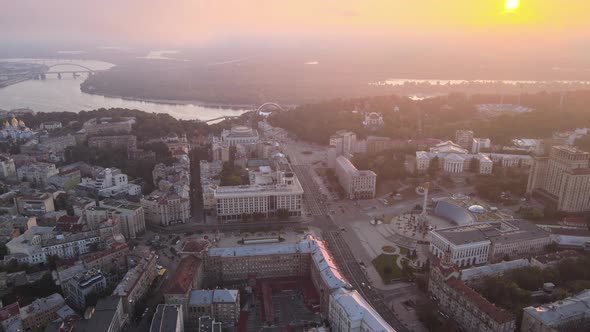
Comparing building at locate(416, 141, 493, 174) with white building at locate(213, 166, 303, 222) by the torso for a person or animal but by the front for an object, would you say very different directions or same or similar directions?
same or similar directions

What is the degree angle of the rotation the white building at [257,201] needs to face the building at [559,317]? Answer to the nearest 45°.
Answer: approximately 45° to its left

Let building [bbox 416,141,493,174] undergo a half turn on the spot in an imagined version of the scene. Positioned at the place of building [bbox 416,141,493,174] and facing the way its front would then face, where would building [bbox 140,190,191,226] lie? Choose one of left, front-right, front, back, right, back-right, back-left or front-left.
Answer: back-left

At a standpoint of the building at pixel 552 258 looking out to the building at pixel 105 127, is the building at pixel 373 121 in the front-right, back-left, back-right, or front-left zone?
front-right

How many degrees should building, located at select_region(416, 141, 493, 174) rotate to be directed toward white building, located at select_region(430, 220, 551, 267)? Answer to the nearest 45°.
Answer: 0° — it already faces it

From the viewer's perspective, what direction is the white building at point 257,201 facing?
toward the camera

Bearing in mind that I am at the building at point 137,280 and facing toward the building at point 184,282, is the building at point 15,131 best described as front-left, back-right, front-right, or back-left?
back-left

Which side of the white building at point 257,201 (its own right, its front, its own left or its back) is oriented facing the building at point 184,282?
front

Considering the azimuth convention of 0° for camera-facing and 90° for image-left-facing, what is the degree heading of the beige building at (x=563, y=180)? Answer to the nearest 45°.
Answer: approximately 45°

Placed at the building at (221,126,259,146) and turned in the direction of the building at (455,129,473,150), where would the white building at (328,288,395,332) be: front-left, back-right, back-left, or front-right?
front-right

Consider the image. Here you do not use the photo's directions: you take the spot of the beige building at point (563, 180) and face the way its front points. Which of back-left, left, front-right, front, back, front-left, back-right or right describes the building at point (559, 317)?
front-left

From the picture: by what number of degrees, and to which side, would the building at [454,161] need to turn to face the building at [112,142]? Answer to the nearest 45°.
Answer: approximately 90° to its right

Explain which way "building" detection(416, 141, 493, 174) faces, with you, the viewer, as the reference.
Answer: facing the viewer

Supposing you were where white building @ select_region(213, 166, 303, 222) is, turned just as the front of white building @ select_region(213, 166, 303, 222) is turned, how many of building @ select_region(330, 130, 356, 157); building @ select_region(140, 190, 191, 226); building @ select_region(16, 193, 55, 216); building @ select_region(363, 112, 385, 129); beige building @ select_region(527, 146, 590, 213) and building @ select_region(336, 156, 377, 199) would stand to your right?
2
